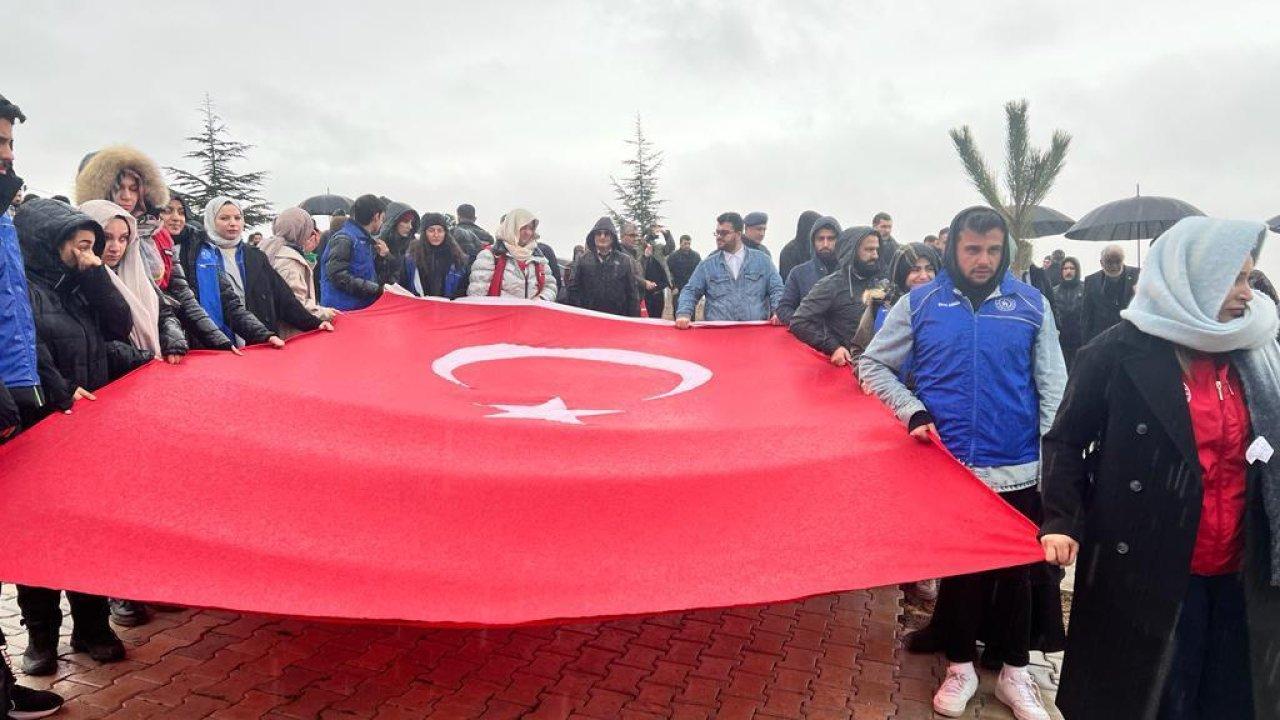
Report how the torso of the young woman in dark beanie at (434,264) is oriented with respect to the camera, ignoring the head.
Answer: toward the camera

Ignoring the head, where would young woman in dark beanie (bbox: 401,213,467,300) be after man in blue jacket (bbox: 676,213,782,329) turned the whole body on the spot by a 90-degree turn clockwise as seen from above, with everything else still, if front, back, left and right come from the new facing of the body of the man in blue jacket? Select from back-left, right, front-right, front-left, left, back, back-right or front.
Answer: front

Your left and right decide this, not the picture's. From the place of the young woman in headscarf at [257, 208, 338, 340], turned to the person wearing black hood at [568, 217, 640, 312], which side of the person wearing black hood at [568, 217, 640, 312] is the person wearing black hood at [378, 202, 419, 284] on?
left

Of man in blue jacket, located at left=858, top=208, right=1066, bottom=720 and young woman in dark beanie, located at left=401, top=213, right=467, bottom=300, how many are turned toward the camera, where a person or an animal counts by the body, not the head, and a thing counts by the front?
2

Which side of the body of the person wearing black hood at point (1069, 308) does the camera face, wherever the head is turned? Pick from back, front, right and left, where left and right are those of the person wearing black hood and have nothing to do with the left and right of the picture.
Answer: front

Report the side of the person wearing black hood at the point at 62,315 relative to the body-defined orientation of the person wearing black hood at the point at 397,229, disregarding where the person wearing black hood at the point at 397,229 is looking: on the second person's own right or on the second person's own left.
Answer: on the second person's own right

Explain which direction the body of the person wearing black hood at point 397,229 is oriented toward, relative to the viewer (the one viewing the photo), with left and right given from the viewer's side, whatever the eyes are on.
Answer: facing the viewer and to the right of the viewer

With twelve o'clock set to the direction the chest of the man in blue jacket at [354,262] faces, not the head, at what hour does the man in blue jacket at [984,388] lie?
the man in blue jacket at [984,388] is roughly at 2 o'clock from the man in blue jacket at [354,262].

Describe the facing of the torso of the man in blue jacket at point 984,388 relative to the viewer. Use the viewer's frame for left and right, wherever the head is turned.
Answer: facing the viewer

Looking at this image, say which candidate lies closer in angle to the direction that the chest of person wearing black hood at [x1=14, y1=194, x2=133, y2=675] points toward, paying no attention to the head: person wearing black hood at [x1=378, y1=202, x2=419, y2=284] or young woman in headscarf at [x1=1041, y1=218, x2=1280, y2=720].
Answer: the young woman in headscarf
